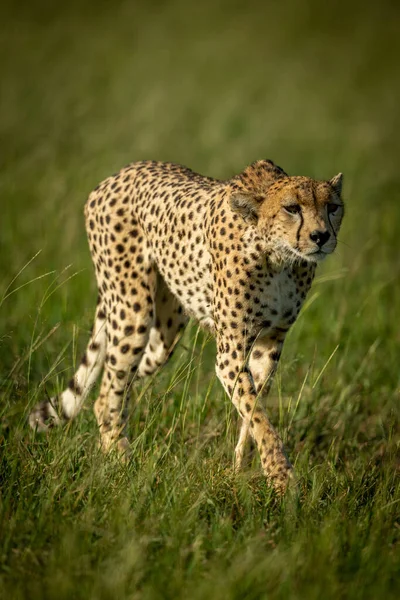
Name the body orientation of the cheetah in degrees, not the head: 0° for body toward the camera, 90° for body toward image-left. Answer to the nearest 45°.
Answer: approximately 315°
